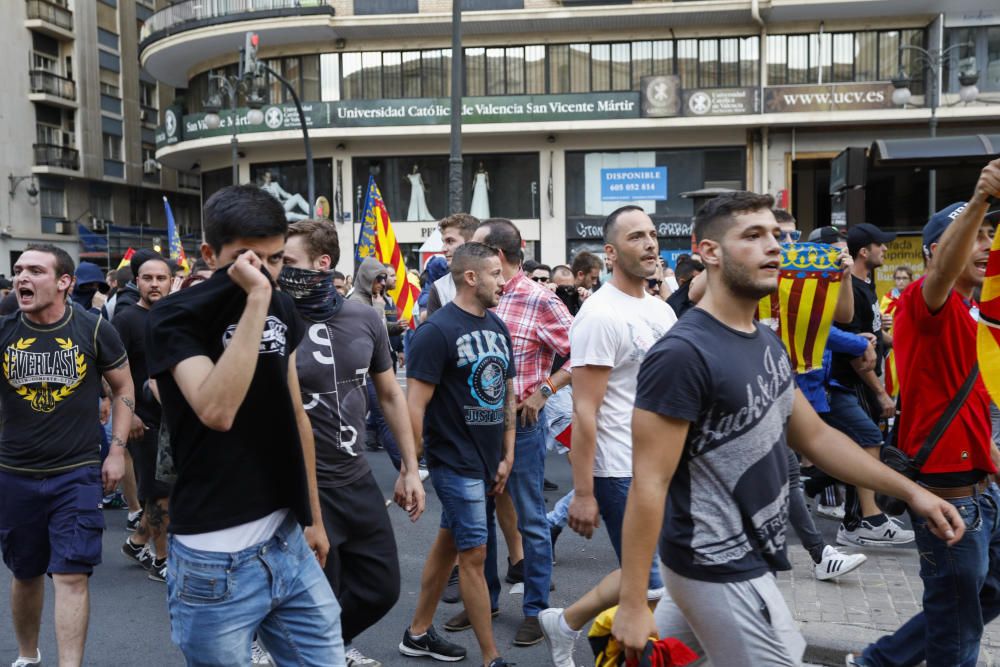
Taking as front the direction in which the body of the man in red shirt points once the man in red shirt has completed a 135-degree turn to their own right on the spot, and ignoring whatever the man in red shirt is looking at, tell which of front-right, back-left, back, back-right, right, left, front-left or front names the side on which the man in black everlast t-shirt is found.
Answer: front

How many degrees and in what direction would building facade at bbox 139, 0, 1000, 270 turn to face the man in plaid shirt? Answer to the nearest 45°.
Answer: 0° — it already faces them

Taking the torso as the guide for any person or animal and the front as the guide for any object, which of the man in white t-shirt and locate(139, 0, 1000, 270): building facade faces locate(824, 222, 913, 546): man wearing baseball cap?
the building facade

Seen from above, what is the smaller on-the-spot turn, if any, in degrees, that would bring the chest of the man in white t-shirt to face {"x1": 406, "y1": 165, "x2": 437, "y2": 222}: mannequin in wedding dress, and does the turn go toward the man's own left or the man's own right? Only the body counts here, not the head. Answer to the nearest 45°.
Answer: approximately 135° to the man's own left

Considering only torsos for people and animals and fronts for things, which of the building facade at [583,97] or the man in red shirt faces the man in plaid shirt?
the building facade

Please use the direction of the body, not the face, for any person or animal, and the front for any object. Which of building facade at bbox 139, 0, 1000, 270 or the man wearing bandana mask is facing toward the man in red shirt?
the building facade

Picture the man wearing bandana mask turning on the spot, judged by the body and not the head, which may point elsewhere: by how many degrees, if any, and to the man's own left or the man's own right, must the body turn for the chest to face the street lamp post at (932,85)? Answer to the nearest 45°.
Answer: approximately 180°
